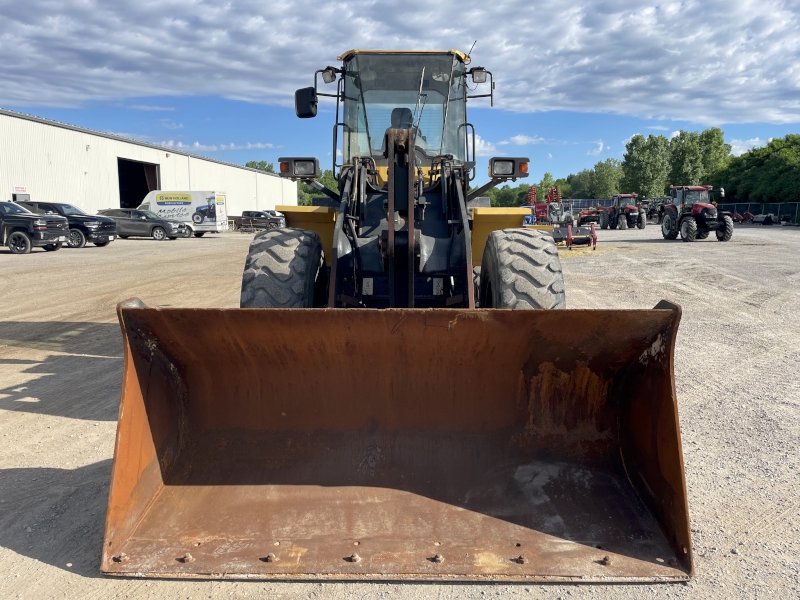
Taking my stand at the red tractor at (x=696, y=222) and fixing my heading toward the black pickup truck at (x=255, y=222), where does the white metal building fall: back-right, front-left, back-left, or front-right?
front-left

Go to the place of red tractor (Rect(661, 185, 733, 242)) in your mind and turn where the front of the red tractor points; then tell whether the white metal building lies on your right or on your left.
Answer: on your right

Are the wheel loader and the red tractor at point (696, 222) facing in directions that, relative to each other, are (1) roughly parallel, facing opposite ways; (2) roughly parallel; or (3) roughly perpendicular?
roughly parallel

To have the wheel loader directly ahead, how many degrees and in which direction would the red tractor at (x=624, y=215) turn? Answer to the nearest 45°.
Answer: approximately 45° to its right

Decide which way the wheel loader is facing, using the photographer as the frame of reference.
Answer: facing the viewer

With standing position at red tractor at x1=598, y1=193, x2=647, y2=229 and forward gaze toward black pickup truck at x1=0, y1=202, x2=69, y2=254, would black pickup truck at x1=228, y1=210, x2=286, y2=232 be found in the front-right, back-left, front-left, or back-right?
front-right

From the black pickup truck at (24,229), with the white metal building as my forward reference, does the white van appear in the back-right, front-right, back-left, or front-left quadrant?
front-right

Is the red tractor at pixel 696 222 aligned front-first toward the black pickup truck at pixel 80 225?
no

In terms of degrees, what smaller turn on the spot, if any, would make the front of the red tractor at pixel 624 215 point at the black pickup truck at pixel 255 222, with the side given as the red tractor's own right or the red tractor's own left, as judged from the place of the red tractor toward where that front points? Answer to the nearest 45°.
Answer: approximately 135° to the red tractor's own right

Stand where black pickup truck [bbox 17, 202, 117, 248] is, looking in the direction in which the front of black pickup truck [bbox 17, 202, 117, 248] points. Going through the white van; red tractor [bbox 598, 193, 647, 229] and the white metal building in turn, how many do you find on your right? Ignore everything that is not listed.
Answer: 0

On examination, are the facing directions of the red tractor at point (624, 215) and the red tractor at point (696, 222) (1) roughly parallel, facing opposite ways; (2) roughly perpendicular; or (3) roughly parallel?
roughly parallel

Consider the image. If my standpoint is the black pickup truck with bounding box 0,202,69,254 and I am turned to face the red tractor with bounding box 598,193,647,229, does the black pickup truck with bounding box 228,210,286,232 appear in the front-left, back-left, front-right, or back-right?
front-left

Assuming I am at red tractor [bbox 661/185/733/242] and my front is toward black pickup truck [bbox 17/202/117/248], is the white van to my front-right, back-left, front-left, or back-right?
front-right

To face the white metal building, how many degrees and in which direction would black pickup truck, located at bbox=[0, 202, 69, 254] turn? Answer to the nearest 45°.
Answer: approximately 135° to its left

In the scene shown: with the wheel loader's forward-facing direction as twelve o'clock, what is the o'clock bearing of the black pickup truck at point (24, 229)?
The black pickup truck is roughly at 5 o'clock from the wheel loader.

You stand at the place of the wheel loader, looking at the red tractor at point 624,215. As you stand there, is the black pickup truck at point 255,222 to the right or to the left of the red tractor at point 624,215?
left
